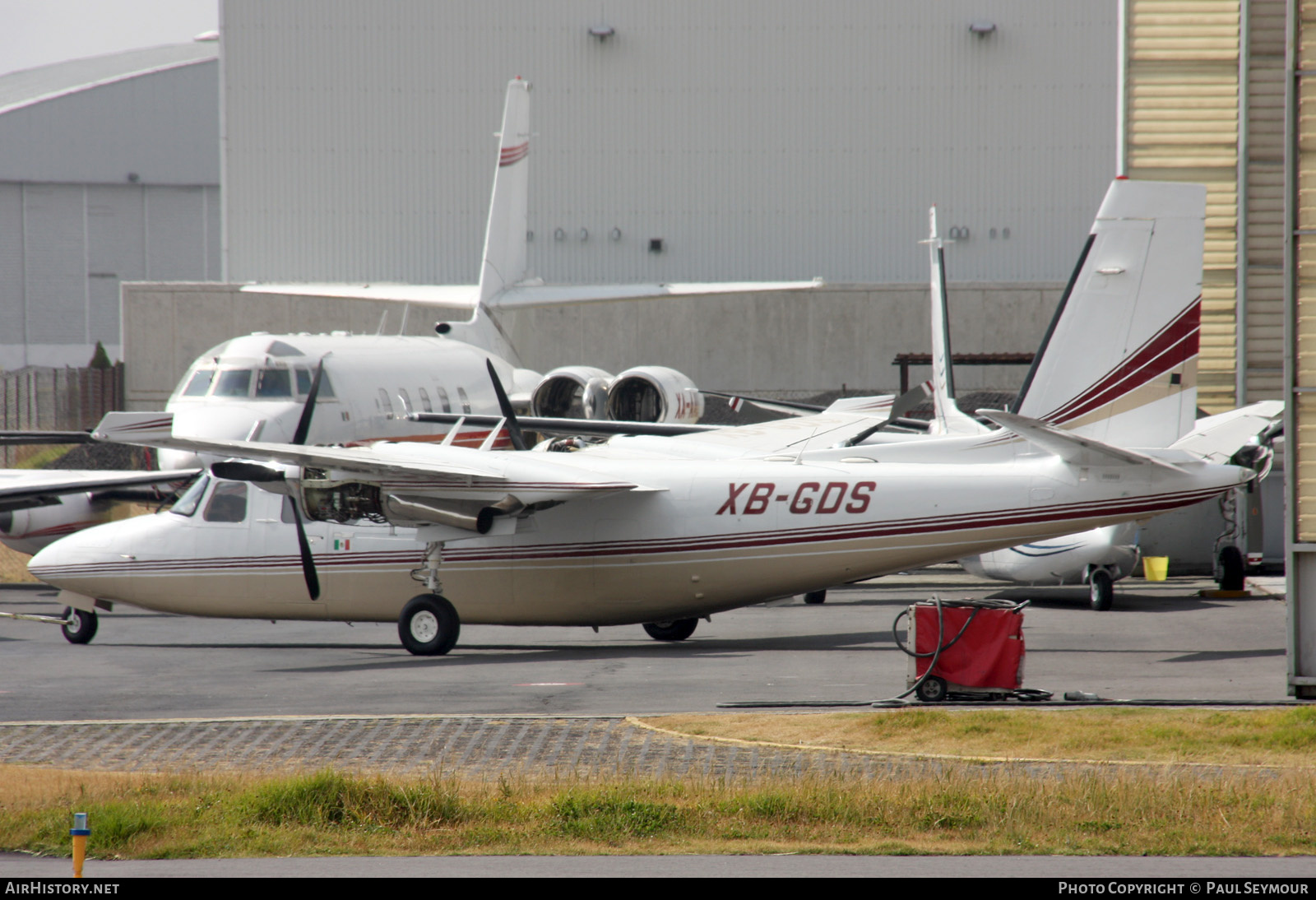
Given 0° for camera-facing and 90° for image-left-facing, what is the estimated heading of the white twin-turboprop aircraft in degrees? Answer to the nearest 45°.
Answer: approximately 135°

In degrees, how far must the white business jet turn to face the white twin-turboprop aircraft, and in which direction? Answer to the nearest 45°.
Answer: approximately 45° to its left

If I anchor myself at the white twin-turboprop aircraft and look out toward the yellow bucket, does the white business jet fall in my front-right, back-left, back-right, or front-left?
front-left

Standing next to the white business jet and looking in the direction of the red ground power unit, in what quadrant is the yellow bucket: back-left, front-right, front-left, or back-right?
front-left

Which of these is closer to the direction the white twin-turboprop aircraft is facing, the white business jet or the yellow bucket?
the white business jet

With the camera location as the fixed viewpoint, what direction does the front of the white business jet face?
facing the viewer and to the left of the viewer

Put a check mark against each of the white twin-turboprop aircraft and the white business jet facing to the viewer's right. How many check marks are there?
0

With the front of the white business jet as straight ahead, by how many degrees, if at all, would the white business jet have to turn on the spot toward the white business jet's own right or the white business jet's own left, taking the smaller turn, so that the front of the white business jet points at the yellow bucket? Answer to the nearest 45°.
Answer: approximately 135° to the white business jet's own left
